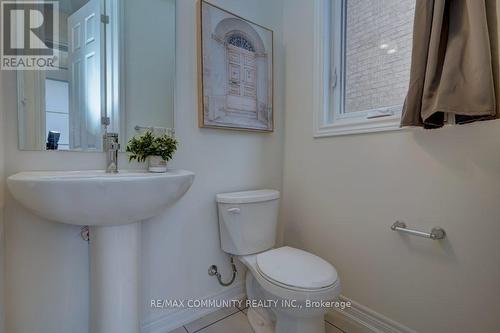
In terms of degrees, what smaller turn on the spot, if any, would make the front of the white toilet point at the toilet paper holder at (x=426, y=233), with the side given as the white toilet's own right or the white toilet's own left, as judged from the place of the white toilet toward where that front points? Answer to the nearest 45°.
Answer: approximately 45° to the white toilet's own left

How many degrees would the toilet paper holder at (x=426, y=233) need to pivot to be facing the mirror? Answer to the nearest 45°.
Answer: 0° — it already faces it

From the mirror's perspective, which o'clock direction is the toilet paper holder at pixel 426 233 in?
The toilet paper holder is roughly at 10 o'clock from the mirror.

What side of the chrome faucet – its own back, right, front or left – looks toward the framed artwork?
left

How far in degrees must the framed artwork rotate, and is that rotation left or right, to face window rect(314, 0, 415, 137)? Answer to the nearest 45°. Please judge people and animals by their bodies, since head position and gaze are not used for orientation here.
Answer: approximately 45° to its left

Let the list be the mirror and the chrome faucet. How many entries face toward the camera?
2

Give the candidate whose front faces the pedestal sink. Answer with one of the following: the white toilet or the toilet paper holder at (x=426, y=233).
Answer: the toilet paper holder

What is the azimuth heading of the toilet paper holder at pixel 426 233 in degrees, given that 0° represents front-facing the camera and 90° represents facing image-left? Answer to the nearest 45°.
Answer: approximately 45°

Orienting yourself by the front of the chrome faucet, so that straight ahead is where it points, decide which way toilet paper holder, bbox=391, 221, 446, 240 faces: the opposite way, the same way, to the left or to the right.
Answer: to the right

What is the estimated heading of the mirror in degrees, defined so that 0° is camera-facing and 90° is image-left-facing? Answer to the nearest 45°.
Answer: approximately 0°

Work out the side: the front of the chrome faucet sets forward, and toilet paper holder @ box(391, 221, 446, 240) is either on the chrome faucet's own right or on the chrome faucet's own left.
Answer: on the chrome faucet's own left

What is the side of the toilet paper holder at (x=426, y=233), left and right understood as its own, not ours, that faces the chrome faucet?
front
